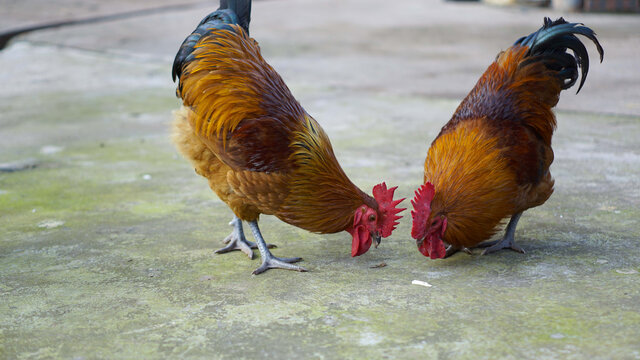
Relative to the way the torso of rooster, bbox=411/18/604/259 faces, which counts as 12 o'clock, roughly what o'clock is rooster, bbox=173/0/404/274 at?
rooster, bbox=173/0/404/274 is roughly at 1 o'clock from rooster, bbox=411/18/604/259.

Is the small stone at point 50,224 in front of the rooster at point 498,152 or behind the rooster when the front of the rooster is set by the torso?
in front

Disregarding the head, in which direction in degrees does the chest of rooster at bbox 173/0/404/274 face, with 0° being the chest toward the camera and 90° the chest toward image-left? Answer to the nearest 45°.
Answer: approximately 270°

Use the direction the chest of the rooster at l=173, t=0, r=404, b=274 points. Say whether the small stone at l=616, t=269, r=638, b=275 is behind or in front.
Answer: in front

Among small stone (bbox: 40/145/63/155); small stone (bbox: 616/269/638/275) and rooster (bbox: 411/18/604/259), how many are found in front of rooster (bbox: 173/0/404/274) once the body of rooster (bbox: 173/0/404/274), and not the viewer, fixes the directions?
2

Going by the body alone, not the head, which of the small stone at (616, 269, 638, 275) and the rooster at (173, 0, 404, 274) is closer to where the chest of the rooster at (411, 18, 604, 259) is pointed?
the rooster

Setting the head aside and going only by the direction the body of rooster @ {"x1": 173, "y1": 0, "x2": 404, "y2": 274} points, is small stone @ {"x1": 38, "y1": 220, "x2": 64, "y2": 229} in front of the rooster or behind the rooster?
behind

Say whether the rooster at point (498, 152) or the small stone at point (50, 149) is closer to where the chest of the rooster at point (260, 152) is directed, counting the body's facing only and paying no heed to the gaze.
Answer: the rooster

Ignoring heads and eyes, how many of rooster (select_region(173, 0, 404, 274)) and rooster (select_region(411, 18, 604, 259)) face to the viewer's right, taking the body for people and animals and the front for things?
1

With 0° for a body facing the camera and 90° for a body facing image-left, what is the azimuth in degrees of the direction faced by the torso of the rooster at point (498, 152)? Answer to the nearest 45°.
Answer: approximately 45°
